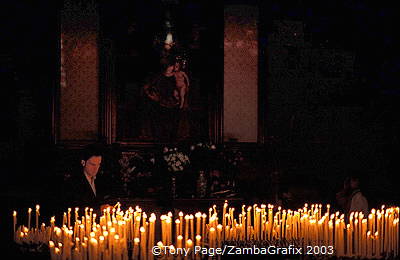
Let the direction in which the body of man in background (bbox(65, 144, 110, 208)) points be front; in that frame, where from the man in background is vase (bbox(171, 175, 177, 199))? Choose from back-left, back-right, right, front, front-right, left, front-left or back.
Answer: left

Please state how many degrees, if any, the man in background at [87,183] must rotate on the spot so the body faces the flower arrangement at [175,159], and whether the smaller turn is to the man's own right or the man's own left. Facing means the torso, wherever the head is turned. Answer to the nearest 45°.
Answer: approximately 90° to the man's own left

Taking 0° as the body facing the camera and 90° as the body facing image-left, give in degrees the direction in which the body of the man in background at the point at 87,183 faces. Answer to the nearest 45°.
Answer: approximately 315°

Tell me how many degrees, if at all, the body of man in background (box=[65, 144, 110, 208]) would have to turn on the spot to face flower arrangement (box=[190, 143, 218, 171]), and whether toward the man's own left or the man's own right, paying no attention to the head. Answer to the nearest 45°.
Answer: approximately 90° to the man's own left

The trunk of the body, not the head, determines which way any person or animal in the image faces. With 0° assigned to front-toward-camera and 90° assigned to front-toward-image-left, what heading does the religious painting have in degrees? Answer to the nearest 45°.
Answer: approximately 0°

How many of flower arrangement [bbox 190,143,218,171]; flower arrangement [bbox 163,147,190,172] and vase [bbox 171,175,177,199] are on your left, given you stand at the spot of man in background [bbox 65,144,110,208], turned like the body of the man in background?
3

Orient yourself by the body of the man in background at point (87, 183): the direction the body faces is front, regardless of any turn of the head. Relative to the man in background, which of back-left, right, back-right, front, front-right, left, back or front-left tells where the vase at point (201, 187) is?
left
